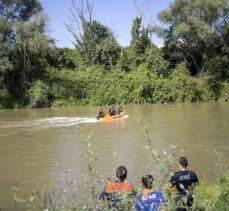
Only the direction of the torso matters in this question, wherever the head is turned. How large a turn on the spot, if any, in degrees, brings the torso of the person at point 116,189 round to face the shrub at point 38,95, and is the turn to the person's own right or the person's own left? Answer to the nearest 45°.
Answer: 0° — they already face it

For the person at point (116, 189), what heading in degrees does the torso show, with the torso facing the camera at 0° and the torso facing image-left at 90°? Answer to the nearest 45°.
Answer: approximately 180°
